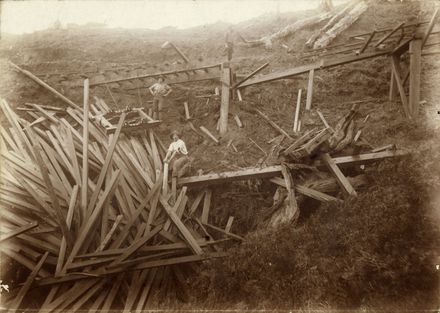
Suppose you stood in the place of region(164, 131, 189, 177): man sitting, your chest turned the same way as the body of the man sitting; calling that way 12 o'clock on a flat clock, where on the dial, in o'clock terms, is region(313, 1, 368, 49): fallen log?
The fallen log is roughly at 6 o'clock from the man sitting.

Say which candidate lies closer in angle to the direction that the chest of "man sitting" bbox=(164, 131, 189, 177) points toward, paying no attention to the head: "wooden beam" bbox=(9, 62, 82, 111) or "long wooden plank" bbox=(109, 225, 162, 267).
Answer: the long wooden plank

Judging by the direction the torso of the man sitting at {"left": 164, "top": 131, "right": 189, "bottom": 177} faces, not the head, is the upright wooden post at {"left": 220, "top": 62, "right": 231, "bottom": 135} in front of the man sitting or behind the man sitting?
behind

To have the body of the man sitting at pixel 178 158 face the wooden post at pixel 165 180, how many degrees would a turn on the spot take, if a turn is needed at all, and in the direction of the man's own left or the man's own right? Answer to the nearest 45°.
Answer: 0° — they already face it

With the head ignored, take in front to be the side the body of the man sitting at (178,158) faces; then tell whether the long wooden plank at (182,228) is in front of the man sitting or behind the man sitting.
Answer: in front

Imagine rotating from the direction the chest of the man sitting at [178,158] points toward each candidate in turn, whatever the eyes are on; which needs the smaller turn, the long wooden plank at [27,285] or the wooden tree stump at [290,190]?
the long wooden plank

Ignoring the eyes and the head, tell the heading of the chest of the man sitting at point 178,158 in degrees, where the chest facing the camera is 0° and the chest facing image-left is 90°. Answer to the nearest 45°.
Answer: approximately 45°

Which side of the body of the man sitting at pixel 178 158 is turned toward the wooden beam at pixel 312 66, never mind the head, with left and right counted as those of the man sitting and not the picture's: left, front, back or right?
back

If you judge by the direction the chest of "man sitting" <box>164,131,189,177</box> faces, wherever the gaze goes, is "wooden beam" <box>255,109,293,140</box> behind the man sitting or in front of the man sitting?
behind

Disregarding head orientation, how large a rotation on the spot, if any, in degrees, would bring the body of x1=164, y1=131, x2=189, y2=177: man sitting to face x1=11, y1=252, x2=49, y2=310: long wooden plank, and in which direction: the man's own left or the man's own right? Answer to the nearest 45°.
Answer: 0° — they already face it

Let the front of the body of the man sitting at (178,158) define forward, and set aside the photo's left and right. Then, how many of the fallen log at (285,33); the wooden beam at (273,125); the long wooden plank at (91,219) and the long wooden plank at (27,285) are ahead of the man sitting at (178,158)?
2

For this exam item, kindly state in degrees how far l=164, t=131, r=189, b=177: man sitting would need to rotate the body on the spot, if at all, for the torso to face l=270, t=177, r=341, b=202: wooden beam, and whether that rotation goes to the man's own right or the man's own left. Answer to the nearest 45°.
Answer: approximately 90° to the man's own left

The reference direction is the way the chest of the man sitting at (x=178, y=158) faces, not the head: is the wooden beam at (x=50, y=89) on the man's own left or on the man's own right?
on the man's own right

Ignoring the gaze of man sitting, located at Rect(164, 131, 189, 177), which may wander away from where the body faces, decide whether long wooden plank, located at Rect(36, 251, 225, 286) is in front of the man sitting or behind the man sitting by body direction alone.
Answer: in front
